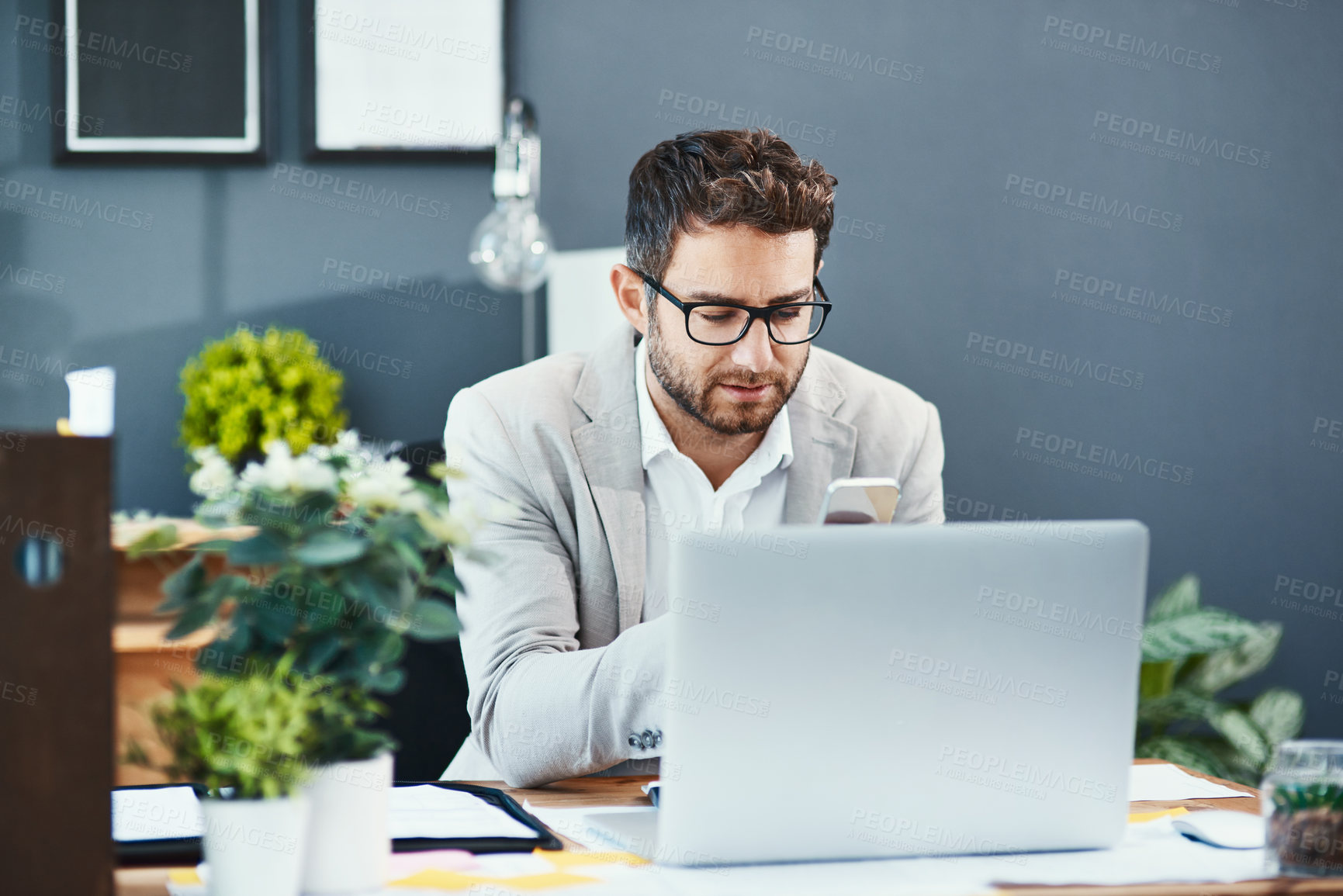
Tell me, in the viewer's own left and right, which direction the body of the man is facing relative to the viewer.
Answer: facing the viewer and to the right of the viewer

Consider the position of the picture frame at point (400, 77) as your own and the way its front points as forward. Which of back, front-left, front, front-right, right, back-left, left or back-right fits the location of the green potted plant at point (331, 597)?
front

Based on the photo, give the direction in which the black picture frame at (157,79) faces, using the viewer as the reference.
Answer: facing the viewer

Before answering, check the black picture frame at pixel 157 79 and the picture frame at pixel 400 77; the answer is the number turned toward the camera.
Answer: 2

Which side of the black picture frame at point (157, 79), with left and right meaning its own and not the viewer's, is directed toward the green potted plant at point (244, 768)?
front

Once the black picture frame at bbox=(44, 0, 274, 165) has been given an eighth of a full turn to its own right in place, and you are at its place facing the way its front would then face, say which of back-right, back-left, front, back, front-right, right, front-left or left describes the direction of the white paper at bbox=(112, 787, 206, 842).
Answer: front-left

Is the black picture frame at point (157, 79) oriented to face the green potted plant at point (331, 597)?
yes

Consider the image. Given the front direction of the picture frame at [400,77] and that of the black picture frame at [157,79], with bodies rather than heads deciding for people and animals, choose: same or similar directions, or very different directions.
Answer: same or similar directions

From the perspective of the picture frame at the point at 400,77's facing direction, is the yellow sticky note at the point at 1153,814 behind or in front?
in front

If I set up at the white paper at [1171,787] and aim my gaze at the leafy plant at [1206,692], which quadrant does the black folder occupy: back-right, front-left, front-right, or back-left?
back-left

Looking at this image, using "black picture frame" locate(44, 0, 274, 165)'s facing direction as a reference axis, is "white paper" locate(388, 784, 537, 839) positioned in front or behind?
in front

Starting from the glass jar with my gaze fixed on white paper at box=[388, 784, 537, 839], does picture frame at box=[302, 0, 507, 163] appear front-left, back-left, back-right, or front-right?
front-right

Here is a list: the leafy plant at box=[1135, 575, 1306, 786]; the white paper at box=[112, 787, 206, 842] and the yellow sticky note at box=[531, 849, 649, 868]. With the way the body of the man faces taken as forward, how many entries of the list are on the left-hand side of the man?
1
